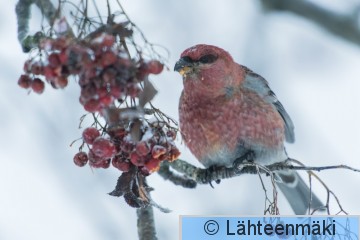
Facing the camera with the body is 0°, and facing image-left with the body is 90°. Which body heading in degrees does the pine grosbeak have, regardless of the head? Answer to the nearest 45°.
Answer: approximately 45°

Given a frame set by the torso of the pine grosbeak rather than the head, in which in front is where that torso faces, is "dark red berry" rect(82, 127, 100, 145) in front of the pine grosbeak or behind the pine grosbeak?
in front

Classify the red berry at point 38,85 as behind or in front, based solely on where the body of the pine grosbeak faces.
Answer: in front
